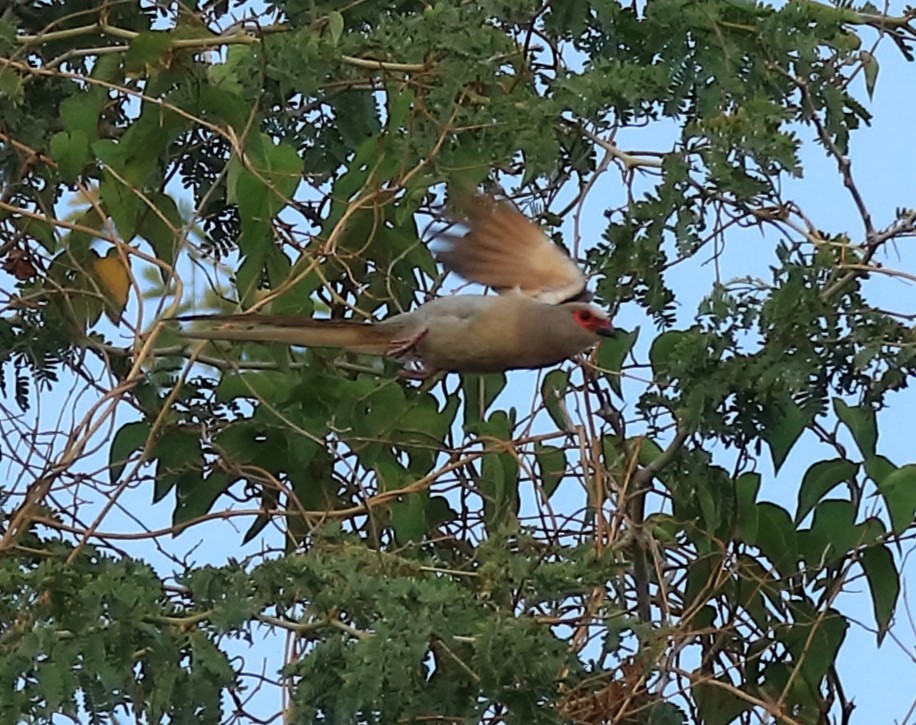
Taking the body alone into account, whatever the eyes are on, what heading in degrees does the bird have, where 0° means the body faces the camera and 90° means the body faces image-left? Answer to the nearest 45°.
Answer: approximately 270°

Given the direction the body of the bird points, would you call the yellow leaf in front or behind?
behind

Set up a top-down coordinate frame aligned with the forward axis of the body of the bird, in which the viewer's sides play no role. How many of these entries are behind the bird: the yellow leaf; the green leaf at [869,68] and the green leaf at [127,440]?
2

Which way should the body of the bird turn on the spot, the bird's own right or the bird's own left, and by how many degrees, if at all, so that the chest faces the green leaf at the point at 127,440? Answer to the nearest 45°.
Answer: approximately 180°
